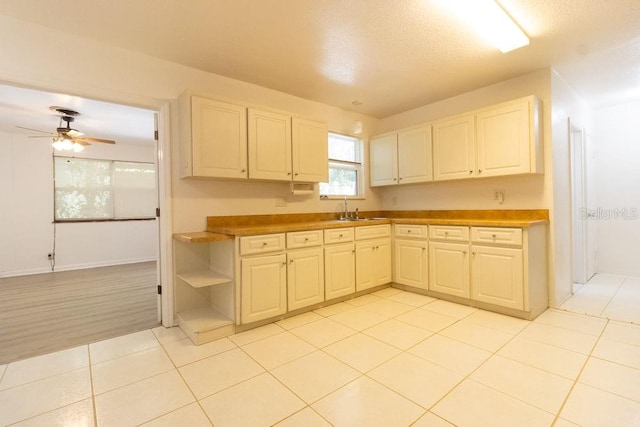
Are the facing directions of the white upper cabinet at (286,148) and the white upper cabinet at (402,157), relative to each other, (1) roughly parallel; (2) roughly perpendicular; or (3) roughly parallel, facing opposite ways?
roughly perpendicular

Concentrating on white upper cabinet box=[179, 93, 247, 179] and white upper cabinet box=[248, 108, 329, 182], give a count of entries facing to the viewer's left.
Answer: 0

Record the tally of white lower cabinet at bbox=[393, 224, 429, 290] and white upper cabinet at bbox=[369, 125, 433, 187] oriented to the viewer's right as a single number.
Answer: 0

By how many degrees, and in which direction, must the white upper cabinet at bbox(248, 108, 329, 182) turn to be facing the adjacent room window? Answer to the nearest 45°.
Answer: approximately 180°

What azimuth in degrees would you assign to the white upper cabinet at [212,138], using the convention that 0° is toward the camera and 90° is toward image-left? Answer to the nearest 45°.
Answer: approximately 315°

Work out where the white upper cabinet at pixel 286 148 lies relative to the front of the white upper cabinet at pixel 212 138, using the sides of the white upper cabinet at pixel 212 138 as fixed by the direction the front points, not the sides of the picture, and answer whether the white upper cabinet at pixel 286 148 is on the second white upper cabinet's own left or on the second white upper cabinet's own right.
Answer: on the second white upper cabinet's own left

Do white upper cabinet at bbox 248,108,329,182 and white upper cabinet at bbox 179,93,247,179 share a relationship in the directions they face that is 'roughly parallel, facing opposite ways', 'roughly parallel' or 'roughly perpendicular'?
roughly parallel

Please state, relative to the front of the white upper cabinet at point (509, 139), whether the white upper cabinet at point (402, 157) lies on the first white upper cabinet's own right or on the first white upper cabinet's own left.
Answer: on the first white upper cabinet's own right

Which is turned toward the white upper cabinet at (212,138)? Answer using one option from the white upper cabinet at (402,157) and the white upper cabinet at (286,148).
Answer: the white upper cabinet at (402,157)

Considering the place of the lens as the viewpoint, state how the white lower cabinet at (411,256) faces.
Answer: facing the viewer and to the left of the viewer

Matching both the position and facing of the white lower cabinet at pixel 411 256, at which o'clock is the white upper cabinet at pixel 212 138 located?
The white upper cabinet is roughly at 12 o'clock from the white lower cabinet.

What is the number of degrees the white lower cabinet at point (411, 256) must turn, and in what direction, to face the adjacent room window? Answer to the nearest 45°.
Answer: approximately 45° to its right

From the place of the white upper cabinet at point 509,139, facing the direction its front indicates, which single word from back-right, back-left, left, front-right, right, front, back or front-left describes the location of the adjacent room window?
front-right
